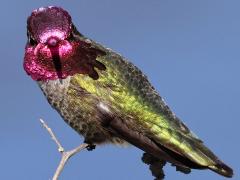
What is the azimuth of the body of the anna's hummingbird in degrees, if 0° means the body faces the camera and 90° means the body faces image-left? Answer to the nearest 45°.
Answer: approximately 90°
